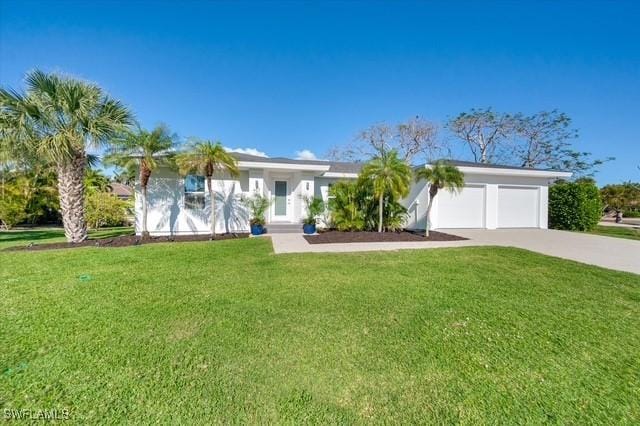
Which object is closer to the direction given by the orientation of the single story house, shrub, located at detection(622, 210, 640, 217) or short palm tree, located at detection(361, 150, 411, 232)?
the short palm tree

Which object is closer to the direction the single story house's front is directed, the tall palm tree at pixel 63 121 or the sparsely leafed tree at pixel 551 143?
the tall palm tree

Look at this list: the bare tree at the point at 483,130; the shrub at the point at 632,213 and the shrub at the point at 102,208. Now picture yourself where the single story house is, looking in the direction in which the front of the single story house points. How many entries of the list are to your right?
1

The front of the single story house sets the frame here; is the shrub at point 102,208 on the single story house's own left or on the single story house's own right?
on the single story house's own right

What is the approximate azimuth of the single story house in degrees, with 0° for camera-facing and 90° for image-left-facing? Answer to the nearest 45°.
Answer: approximately 0°

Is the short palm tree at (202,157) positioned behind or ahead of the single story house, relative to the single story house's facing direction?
ahead

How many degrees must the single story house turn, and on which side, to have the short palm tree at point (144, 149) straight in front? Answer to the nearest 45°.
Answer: approximately 45° to its right

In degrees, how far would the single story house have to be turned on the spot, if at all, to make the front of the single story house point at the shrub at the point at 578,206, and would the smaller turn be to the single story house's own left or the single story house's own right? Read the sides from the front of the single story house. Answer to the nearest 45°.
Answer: approximately 90° to the single story house's own left

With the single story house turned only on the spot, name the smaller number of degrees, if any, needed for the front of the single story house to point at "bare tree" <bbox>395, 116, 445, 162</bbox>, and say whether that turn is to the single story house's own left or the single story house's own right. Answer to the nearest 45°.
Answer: approximately 135° to the single story house's own left

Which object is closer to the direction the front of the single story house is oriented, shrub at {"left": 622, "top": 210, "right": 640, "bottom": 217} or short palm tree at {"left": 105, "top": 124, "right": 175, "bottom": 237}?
the short palm tree

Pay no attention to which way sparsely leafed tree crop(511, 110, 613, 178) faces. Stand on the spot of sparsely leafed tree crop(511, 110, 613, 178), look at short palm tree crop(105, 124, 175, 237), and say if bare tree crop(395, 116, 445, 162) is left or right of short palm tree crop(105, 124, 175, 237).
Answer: right

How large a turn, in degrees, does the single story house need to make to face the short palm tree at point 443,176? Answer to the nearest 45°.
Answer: approximately 90° to its left

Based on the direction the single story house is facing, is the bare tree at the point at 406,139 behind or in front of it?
behind

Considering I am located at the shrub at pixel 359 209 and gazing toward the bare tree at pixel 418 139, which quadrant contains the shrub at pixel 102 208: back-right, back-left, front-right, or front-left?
back-left

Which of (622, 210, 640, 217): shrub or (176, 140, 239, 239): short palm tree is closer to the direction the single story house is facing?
the short palm tree
